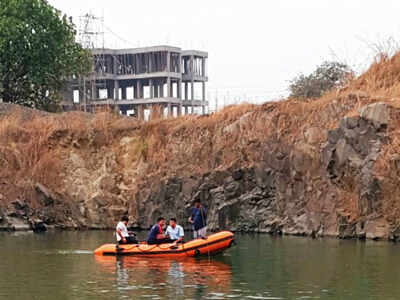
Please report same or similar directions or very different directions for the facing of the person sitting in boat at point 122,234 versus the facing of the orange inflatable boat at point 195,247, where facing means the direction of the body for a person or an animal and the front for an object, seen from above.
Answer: same or similar directions

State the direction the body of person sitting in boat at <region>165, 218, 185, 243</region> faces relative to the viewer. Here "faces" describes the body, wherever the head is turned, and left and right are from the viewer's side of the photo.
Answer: facing the viewer and to the left of the viewer

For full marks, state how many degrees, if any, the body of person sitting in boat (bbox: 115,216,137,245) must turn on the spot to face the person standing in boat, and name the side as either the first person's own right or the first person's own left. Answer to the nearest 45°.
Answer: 0° — they already face them

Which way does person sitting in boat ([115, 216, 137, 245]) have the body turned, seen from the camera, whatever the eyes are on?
to the viewer's right

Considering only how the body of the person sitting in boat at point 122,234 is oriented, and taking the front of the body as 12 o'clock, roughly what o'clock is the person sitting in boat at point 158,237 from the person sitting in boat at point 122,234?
the person sitting in boat at point 158,237 is roughly at 1 o'clock from the person sitting in boat at point 122,234.

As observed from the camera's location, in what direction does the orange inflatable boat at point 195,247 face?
facing to the right of the viewer
